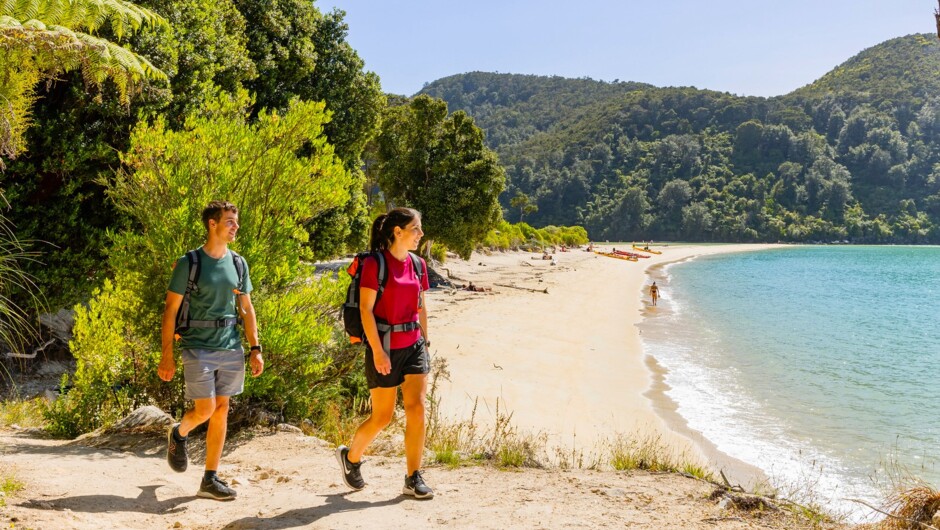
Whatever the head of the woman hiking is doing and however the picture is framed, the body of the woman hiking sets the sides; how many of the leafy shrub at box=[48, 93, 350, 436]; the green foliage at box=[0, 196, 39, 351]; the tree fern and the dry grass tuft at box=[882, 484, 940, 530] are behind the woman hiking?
3

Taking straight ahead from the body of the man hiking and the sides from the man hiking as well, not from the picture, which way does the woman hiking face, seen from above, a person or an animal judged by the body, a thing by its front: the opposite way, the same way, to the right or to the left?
the same way

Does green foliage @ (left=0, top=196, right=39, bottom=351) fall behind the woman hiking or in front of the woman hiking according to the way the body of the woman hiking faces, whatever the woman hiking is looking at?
behind

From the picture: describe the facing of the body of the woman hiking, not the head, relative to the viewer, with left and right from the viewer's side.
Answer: facing the viewer and to the right of the viewer

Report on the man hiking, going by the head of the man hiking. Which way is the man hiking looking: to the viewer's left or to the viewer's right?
to the viewer's right

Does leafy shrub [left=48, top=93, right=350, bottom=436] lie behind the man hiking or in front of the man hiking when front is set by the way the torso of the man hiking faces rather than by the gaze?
behind

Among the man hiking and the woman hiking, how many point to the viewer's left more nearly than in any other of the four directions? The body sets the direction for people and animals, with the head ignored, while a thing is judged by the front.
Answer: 0

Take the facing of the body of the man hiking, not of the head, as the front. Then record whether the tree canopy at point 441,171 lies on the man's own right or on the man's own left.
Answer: on the man's own left

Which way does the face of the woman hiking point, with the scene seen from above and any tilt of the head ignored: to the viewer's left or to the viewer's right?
to the viewer's right

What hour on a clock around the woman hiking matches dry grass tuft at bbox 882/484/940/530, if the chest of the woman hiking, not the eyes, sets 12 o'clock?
The dry grass tuft is roughly at 11 o'clock from the woman hiking.

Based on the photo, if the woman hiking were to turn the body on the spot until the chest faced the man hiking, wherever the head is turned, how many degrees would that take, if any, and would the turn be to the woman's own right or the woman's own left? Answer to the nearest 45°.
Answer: approximately 135° to the woman's own right
